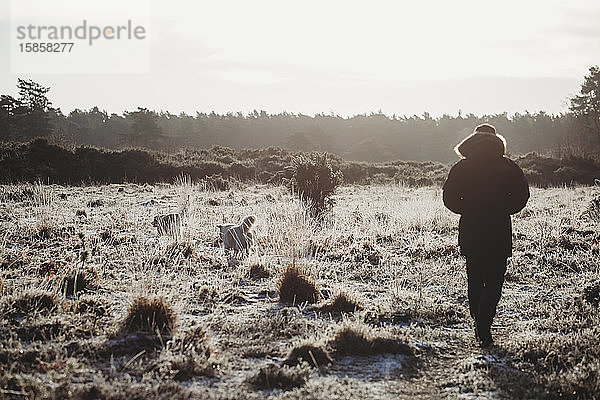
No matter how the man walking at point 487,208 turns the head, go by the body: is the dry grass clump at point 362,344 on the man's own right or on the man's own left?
on the man's own left

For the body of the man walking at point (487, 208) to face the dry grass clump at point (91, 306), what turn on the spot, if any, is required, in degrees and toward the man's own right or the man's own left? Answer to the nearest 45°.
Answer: approximately 90° to the man's own left

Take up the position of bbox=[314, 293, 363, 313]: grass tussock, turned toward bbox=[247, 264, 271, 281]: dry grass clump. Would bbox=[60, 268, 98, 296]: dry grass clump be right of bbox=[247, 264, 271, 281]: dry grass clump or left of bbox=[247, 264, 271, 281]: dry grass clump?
left

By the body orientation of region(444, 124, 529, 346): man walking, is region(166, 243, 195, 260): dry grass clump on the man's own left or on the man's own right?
on the man's own left

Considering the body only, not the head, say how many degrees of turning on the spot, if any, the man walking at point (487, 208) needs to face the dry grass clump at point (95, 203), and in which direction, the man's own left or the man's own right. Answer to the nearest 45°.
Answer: approximately 45° to the man's own left

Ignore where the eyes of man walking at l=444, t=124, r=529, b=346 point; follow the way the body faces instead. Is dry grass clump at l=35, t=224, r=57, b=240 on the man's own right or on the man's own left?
on the man's own left

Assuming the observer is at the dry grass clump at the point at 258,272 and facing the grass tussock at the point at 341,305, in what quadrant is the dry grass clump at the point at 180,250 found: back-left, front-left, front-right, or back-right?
back-right

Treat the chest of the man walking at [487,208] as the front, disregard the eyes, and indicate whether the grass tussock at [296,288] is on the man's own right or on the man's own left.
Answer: on the man's own left

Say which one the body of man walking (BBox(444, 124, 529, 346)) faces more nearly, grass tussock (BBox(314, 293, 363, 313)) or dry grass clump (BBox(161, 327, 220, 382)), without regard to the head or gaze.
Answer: the grass tussock

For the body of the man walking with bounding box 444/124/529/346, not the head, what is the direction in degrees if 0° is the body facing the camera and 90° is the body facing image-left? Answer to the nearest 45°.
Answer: approximately 180°

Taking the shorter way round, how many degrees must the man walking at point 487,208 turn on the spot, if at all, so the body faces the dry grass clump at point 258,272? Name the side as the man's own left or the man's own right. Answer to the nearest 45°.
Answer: approximately 45° to the man's own left

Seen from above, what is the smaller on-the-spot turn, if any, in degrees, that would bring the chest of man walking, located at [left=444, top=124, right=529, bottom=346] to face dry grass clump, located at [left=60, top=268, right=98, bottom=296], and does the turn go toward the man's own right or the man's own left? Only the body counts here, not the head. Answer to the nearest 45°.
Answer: approximately 90° to the man's own left

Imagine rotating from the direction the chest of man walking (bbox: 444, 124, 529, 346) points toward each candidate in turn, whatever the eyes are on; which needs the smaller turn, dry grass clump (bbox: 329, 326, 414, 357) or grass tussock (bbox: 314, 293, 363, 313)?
the grass tussock
